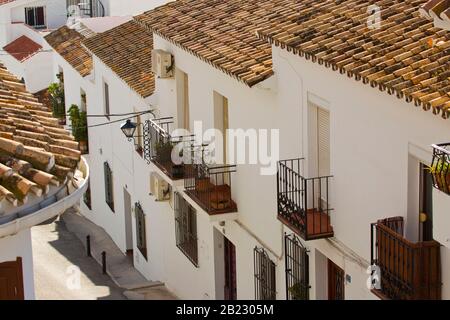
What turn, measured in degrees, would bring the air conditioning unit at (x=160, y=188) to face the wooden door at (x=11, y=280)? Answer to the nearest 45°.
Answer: approximately 45° to its left

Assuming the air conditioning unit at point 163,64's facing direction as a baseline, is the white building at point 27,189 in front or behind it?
in front

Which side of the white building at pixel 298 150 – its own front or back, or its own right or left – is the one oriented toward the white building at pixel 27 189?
front

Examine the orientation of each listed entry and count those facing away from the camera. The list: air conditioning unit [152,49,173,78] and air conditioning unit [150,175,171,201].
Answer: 0

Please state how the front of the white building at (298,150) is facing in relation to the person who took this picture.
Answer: facing the viewer and to the left of the viewer

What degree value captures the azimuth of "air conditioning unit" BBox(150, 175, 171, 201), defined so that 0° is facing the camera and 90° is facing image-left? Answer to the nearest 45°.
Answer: approximately 45°

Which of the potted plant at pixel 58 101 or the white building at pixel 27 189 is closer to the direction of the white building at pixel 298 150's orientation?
the white building

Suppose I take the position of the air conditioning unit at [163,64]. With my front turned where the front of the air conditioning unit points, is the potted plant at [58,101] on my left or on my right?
on my right
